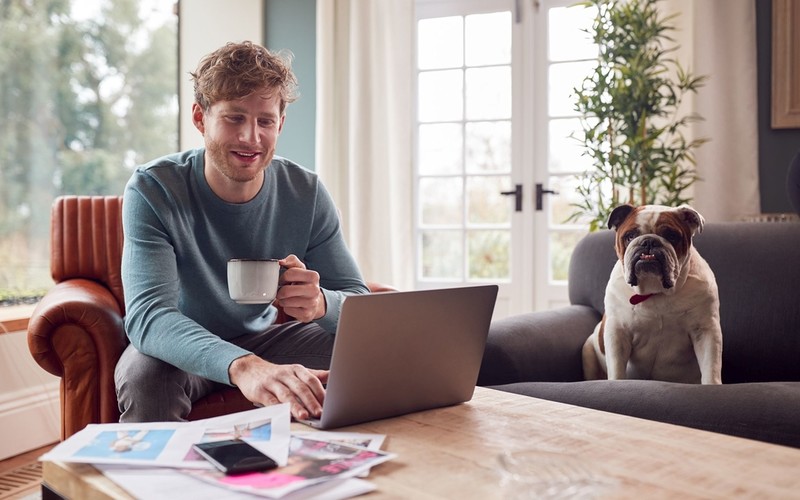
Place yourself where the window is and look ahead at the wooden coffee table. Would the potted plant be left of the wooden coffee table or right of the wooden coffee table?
left

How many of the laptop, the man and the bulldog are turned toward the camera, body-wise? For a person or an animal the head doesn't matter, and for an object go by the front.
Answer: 2

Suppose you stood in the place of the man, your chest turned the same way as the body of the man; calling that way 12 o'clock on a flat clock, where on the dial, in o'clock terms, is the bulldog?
The bulldog is roughly at 9 o'clock from the man.

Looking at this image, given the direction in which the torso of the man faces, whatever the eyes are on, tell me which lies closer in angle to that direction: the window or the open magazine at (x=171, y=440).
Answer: the open magazine

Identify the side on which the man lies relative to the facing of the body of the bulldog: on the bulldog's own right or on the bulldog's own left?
on the bulldog's own right

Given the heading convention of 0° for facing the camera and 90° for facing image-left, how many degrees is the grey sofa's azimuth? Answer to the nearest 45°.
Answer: approximately 45°

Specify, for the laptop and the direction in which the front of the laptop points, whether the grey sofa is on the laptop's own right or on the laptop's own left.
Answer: on the laptop's own right

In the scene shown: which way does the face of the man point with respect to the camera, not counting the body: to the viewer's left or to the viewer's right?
to the viewer's right

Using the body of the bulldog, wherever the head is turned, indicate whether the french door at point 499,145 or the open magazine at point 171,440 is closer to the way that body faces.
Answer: the open magazine

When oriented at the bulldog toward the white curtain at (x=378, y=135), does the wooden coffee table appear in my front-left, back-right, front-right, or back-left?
back-left

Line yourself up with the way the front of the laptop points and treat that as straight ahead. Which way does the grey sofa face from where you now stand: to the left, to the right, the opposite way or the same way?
to the left

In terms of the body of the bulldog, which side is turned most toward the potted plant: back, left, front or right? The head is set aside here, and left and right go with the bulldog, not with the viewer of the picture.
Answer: back
